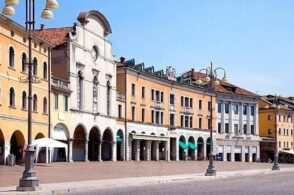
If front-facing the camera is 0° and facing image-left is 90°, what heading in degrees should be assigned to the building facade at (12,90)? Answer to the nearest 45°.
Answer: approximately 315°
